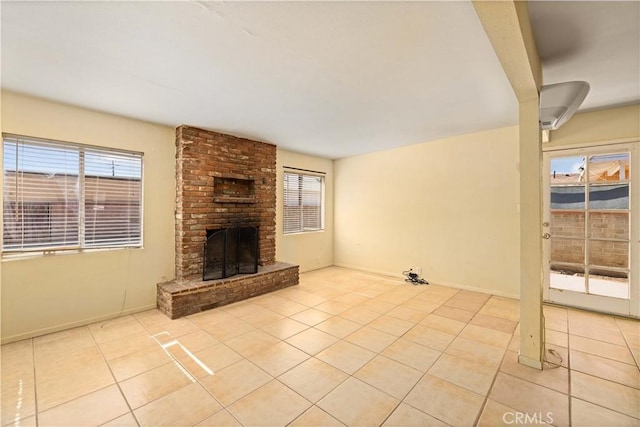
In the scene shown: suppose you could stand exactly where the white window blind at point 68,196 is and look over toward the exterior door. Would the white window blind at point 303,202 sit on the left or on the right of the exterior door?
left

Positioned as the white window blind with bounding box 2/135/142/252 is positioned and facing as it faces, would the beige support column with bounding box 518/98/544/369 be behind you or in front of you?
in front

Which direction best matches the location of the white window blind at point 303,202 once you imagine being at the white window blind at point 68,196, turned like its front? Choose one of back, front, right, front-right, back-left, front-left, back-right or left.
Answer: front-left

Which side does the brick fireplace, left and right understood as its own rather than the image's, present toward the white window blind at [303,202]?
left

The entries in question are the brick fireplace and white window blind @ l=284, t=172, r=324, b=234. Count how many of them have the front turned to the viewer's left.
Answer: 0

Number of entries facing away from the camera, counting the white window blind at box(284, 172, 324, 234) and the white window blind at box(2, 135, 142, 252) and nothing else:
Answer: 0

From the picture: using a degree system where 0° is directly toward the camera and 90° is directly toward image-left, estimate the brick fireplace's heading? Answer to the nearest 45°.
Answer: approximately 315°

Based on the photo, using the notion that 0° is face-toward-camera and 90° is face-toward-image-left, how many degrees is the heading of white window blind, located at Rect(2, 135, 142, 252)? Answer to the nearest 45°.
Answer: approximately 315°

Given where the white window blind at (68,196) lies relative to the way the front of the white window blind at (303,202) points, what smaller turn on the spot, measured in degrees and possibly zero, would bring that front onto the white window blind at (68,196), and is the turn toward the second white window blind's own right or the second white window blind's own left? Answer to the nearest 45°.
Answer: approximately 90° to the second white window blind's own right

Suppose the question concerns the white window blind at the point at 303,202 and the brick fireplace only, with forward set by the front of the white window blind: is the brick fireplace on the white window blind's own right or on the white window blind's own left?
on the white window blind's own right
